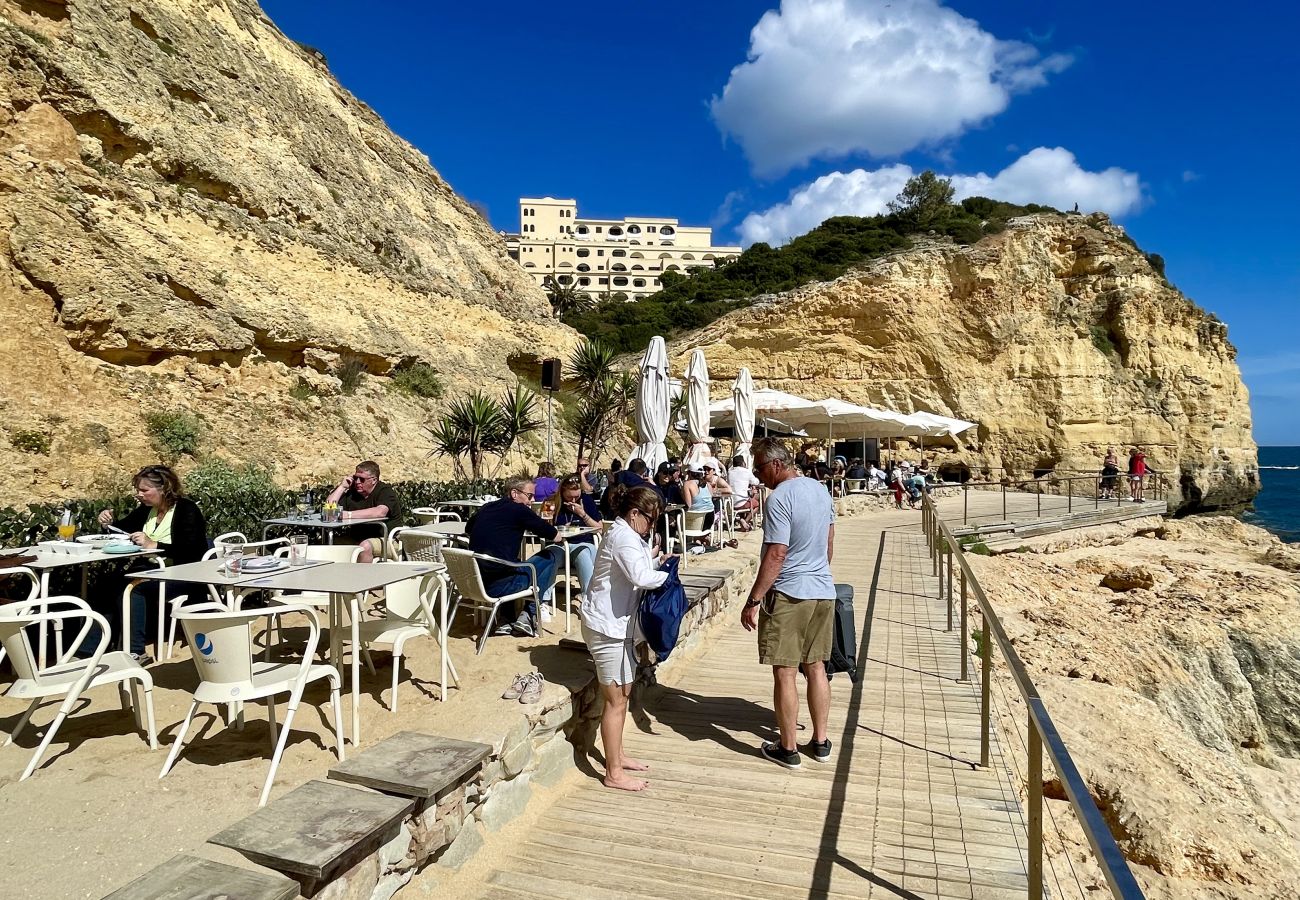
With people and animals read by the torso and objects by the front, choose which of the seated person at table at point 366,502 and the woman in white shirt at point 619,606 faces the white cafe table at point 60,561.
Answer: the seated person at table

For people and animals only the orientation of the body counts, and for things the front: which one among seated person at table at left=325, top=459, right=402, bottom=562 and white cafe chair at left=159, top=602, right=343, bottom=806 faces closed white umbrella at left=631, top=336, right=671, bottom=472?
the white cafe chair

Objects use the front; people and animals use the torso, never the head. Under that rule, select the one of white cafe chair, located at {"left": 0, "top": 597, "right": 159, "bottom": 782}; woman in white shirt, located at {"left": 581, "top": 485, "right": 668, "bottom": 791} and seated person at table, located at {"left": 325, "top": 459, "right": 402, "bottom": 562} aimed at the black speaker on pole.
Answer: the white cafe chair

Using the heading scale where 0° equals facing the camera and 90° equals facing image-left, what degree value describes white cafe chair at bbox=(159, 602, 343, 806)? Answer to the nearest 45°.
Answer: approximately 225°

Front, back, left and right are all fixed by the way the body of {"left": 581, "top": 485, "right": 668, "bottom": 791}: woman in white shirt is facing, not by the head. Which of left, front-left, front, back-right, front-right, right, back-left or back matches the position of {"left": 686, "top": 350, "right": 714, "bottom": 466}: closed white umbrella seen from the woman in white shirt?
left

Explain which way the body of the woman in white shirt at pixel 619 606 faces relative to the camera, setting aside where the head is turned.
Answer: to the viewer's right

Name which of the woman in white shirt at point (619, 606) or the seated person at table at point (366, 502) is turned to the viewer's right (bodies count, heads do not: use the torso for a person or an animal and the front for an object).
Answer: the woman in white shirt

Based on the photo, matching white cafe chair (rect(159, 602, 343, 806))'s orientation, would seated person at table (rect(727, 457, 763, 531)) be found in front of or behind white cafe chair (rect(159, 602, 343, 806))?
in front

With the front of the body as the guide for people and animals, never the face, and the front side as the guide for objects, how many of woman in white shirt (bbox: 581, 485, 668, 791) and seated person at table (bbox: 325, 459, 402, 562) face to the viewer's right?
1

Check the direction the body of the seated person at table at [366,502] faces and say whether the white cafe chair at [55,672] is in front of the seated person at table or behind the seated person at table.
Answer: in front

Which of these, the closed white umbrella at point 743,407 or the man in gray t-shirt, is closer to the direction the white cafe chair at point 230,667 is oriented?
the closed white umbrella

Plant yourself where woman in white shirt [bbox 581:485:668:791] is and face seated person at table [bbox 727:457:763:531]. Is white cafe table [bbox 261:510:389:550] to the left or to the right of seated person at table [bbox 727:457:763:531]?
left

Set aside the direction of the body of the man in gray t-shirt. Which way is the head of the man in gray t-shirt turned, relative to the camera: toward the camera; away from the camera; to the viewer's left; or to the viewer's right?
to the viewer's left

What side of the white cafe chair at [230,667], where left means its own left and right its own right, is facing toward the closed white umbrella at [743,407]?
front

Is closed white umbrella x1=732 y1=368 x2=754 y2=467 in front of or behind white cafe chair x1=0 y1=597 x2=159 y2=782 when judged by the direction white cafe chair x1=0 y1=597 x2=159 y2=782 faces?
in front
